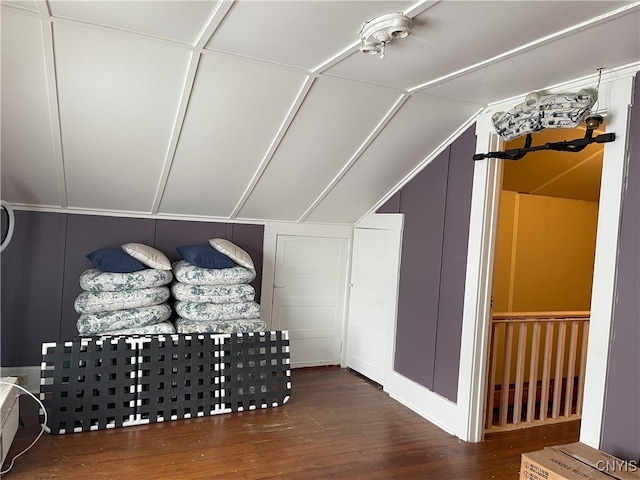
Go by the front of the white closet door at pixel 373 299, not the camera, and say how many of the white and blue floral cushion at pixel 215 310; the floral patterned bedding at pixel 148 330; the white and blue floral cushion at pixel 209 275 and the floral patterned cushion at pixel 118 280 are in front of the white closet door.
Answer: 4

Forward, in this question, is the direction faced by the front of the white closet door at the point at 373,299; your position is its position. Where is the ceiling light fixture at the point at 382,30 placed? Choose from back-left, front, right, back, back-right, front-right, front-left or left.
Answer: front-left

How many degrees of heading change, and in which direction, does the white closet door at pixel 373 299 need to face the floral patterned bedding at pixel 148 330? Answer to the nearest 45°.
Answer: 0° — it already faces it

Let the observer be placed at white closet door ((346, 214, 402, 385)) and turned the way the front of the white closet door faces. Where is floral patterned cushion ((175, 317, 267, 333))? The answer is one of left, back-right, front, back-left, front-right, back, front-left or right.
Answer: front

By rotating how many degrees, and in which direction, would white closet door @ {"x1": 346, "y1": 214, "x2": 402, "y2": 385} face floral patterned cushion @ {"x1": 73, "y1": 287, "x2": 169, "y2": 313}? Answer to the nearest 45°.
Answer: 0° — it already faces it

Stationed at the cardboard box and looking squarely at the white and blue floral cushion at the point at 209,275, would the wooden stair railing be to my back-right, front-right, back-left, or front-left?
front-right

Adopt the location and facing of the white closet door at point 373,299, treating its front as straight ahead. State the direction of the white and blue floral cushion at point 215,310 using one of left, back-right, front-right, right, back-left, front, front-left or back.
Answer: front

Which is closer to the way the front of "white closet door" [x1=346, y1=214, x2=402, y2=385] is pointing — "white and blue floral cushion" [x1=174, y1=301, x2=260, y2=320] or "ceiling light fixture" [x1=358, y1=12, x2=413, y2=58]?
the white and blue floral cushion

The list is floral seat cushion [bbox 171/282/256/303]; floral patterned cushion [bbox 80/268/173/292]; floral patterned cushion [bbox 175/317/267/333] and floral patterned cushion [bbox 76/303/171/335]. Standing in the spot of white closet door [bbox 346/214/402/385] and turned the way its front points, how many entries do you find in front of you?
4

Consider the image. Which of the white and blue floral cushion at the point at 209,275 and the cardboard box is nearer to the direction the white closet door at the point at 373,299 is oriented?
the white and blue floral cushion

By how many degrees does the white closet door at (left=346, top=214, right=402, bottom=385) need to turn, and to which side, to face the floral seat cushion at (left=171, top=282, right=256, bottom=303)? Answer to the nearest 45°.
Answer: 0° — it already faces it

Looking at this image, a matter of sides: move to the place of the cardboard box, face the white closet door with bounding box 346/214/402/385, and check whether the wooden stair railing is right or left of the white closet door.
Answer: right

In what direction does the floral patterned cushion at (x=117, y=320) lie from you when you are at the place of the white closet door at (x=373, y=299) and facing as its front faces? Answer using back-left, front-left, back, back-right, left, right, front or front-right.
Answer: front

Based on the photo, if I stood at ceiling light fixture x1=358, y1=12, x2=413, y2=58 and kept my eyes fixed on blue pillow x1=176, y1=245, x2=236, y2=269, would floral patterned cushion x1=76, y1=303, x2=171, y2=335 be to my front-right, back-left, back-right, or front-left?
front-left

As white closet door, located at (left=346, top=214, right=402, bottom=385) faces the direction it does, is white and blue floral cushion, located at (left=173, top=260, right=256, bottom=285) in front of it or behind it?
in front

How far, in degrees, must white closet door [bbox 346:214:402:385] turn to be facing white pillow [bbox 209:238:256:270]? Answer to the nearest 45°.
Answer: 0° — it already faces it

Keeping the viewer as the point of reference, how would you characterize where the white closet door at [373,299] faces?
facing the viewer and to the left of the viewer

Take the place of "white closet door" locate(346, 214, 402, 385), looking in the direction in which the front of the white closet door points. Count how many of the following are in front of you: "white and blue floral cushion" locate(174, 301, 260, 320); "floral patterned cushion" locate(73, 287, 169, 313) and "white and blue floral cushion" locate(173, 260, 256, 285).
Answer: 3
